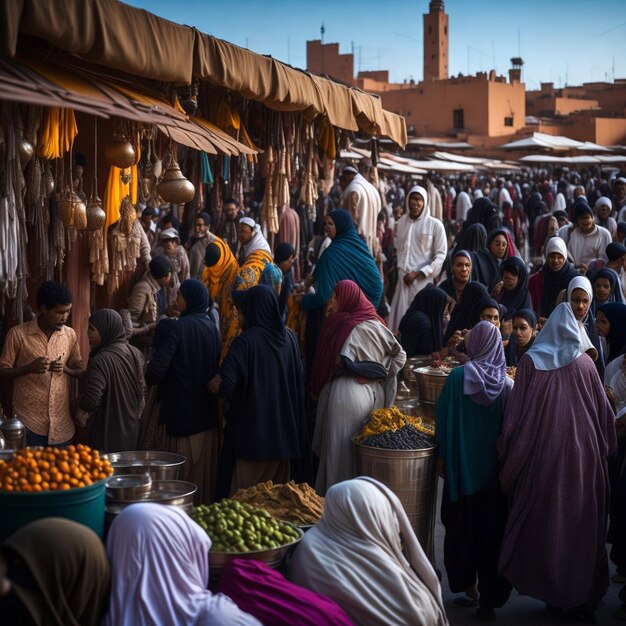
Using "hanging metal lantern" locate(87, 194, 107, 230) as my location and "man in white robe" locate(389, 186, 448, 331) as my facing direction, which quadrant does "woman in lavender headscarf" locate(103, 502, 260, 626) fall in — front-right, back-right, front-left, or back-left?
back-right

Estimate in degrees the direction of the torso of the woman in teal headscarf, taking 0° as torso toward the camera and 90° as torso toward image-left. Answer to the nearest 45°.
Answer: approximately 135°

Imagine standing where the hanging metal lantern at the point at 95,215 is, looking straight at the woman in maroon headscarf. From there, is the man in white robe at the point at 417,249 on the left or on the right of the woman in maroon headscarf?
left

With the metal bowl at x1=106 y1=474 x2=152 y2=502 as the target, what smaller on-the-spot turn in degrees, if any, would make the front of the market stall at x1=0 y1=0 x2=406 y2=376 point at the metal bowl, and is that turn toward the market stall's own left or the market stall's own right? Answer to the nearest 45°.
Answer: approximately 45° to the market stall's own right

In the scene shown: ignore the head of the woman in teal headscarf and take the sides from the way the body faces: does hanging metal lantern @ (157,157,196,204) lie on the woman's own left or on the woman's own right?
on the woman's own left

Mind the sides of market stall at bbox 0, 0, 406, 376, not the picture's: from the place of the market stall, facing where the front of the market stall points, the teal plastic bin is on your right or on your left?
on your right

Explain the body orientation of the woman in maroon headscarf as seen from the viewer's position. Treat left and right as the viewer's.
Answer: facing away from the viewer and to the left of the viewer

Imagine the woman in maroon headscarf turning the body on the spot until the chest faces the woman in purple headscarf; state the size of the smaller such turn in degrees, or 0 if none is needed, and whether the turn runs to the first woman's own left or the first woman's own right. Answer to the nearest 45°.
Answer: approximately 180°

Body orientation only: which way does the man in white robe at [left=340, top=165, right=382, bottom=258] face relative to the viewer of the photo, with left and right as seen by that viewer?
facing to the left of the viewer

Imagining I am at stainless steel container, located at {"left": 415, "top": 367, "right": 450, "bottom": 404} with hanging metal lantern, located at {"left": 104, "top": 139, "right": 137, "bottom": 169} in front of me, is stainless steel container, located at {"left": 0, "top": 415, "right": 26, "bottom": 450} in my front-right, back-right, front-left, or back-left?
front-left

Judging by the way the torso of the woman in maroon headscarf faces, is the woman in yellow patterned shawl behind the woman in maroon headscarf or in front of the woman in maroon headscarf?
in front

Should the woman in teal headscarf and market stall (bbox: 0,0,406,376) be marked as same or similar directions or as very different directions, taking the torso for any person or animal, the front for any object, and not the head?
very different directions

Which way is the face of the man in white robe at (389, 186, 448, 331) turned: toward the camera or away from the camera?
toward the camera
